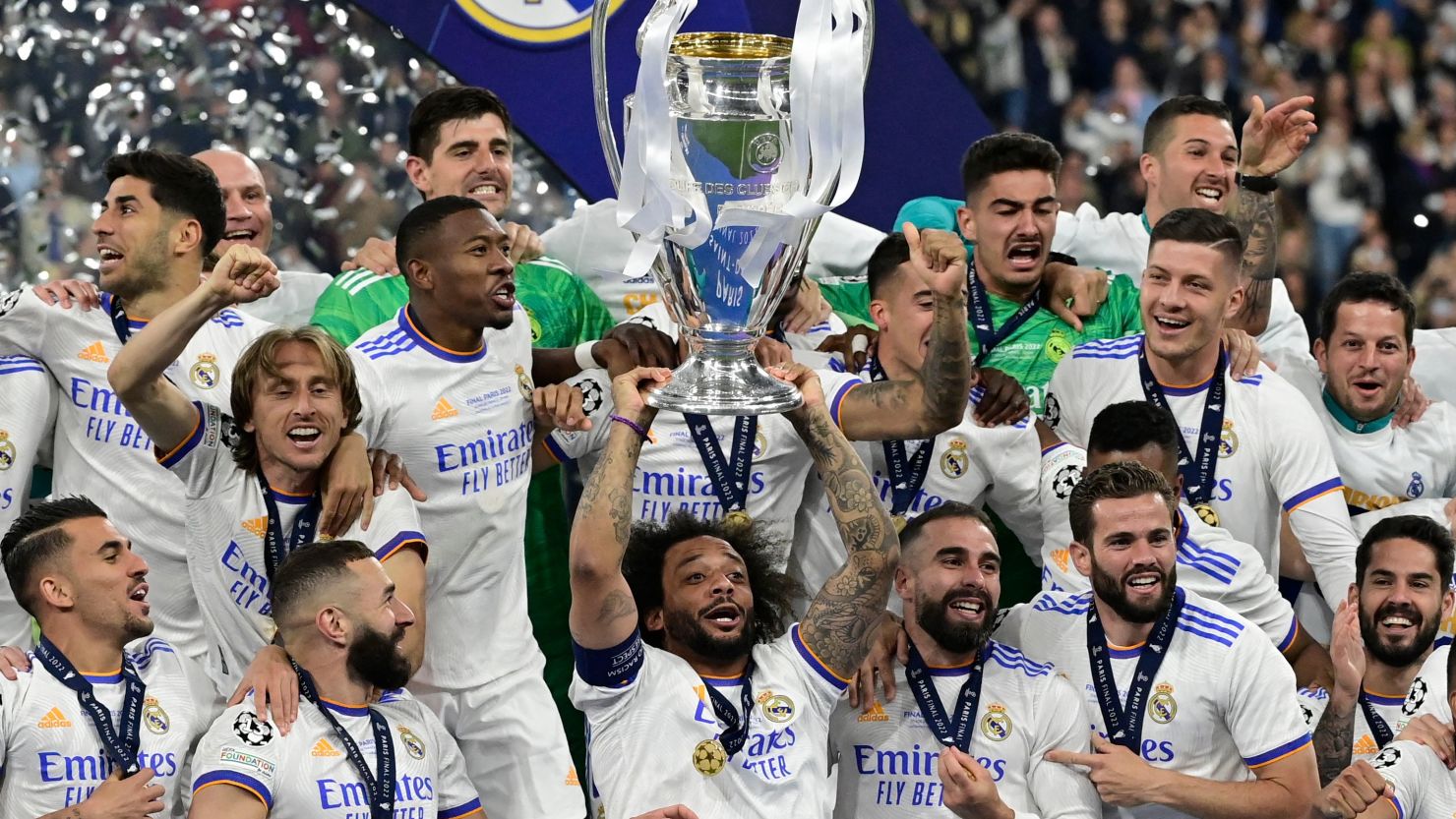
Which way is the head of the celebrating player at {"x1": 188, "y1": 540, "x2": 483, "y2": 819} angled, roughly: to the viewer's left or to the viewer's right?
to the viewer's right

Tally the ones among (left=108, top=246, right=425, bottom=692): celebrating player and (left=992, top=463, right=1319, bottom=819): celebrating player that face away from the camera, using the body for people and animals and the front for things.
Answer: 0

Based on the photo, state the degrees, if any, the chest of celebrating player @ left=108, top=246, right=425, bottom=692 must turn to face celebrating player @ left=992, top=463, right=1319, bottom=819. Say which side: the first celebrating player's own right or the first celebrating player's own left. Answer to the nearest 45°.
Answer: approximately 90° to the first celebrating player's own left

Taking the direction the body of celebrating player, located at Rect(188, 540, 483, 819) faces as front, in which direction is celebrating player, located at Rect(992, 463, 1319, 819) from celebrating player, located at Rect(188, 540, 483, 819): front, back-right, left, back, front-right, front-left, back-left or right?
front-left

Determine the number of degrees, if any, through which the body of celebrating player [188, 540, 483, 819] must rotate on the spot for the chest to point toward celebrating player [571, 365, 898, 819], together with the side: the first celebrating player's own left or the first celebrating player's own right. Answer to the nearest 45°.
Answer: approximately 45° to the first celebrating player's own left

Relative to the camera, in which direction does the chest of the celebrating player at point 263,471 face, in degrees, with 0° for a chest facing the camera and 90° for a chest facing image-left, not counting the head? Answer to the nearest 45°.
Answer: approximately 0°

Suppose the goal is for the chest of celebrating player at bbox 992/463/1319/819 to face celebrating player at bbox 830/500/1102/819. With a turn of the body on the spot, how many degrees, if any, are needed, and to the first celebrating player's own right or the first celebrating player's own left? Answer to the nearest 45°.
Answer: approximately 45° to the first celebrating player's own right

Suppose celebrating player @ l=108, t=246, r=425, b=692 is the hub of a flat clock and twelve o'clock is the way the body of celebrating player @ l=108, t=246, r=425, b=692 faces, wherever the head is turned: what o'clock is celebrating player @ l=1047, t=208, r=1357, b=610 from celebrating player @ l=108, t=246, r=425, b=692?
celebrating player @ l=1047, t=208, r=1357, b=610 is roughly at 9 o'clock from celebrating player @ l=108, t=246, r=425, b=692.

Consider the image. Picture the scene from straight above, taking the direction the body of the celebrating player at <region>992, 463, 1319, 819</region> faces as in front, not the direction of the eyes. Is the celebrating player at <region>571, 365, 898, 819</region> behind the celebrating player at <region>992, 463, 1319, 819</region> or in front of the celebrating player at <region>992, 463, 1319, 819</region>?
in front
